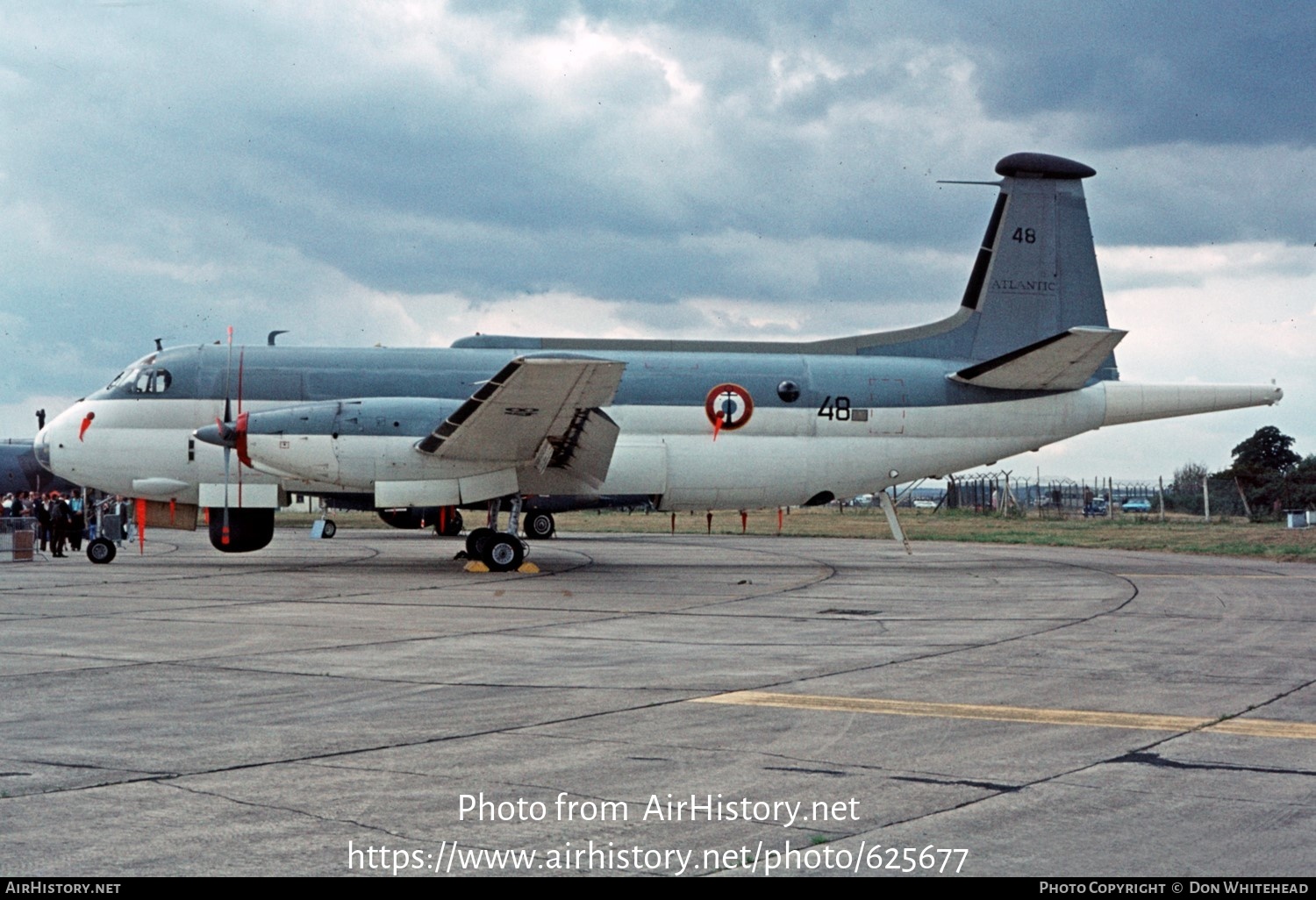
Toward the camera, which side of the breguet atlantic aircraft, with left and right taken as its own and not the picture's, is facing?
left

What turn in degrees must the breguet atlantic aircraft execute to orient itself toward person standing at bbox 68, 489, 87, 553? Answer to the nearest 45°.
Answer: approximately 45° to its right
